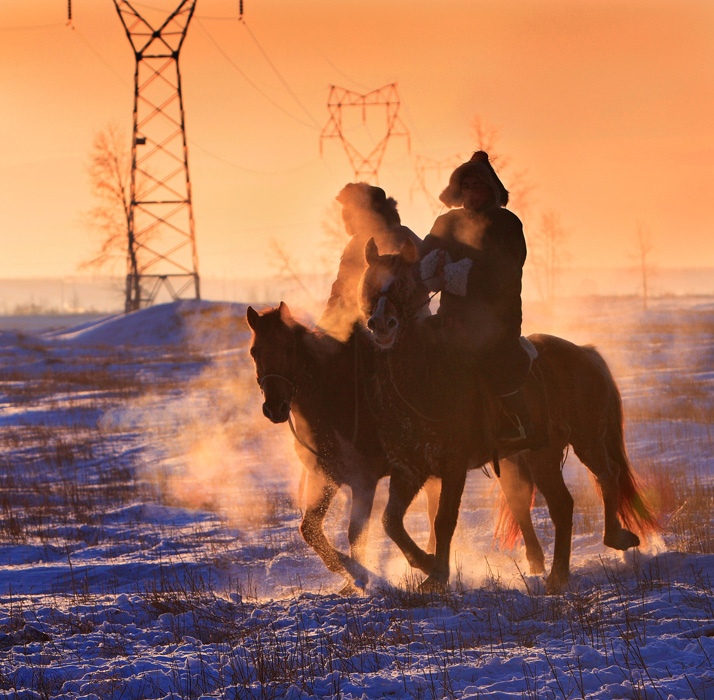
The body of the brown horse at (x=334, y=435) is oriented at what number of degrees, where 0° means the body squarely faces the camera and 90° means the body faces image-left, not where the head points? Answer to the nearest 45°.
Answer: approximately 45°

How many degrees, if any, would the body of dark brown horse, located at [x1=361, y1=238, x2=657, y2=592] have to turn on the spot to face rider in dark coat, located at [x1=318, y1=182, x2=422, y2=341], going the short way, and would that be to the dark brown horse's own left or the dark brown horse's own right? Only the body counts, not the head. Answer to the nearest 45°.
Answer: approximately 90° to the dark brown horse's own right

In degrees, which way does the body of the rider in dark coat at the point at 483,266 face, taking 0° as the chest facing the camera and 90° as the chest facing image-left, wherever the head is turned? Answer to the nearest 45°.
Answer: approximately 45°

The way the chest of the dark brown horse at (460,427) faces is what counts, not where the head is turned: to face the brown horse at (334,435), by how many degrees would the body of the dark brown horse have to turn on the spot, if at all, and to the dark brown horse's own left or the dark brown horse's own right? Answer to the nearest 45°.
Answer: approximately 45° to the dark brown horse's own right
